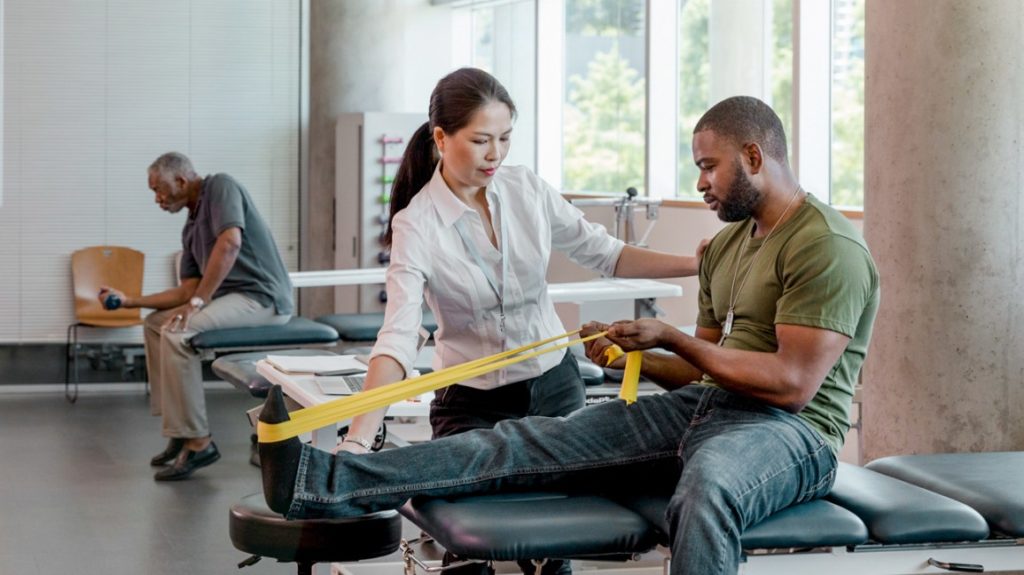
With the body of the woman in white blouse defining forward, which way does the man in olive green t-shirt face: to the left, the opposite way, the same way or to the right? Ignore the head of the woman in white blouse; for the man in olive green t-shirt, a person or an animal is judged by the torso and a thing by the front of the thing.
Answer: to the right

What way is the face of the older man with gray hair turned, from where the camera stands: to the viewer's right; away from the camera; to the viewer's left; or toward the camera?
to the viewer's left

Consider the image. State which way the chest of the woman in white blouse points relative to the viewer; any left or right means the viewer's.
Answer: facing the viewer and to the right of the viewer

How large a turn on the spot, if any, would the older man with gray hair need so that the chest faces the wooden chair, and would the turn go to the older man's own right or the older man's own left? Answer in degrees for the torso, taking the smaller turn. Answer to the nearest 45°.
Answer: approximately 90° to the older man's own right

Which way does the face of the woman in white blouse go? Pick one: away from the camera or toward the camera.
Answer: toward the camera

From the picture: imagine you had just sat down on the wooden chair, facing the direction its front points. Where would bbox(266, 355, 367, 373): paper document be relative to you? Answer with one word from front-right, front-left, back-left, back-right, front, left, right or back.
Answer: front

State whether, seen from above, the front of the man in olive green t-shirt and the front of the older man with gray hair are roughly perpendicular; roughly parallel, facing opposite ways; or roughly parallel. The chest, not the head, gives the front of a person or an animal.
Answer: roughly parallel

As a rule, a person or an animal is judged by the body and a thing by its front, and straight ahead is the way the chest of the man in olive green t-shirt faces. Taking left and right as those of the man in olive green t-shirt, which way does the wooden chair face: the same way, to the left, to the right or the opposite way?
to the left

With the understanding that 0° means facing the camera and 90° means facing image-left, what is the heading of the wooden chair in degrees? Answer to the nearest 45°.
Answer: approximately 0°

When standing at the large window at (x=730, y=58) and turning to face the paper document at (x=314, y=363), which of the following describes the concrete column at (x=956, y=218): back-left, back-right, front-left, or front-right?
front-left

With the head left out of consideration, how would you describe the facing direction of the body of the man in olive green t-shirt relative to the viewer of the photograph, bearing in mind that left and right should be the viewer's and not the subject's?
facing the viewer and to the left of the viewer

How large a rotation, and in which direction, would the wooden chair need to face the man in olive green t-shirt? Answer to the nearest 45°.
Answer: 0° — it already faces them

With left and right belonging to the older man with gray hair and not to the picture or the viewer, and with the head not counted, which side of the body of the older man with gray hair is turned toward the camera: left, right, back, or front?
left

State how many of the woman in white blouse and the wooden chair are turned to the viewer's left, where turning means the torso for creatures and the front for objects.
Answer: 0
